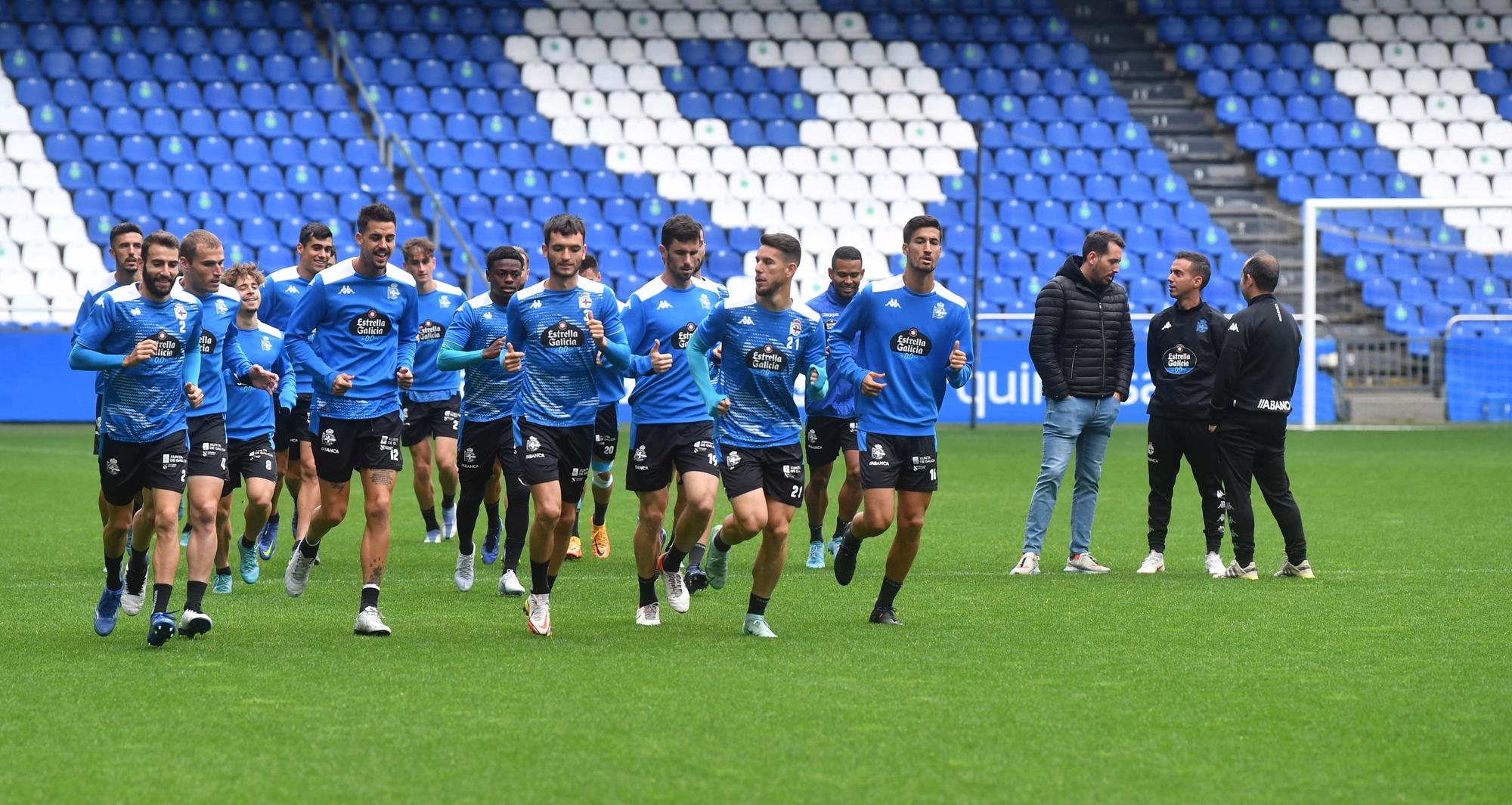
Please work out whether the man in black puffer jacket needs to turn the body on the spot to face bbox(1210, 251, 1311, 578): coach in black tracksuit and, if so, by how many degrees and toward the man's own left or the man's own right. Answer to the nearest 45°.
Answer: approximately 45° to the man's own left

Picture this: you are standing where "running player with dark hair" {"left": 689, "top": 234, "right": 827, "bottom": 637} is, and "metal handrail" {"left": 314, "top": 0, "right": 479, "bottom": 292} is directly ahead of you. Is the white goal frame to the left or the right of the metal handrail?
right

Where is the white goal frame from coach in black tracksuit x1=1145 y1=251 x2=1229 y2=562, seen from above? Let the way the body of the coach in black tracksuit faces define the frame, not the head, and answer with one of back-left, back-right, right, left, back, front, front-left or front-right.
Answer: back

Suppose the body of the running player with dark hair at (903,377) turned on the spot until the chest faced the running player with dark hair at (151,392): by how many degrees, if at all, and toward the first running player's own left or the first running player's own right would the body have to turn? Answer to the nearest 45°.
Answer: approximately 90° to the first running player's own right

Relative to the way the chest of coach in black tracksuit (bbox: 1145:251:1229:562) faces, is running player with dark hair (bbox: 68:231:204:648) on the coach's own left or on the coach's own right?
on the coach's own right

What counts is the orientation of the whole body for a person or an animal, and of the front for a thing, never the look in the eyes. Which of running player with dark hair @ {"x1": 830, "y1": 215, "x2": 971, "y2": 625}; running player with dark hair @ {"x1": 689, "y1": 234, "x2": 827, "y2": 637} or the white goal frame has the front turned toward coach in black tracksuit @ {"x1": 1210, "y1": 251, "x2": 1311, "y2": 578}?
the white goal frame

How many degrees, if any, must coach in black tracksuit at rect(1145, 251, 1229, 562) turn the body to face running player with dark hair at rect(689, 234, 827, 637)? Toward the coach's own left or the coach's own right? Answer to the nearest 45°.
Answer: approximately 45° to the coach's own right

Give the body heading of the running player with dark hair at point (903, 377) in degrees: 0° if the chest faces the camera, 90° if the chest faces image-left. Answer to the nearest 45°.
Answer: approximately 0°

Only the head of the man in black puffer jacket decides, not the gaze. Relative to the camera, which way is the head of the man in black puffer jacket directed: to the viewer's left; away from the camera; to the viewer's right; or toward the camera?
to the viewer's right

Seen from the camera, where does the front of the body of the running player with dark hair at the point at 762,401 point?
toward the camera

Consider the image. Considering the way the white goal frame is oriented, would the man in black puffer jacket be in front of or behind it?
in front

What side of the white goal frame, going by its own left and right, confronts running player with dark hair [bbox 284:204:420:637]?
front

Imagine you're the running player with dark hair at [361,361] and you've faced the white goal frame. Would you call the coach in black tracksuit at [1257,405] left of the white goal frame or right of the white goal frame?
right

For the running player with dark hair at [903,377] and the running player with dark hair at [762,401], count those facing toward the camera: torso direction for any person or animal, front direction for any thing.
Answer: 2

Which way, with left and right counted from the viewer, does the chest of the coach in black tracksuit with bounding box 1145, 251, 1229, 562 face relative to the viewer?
facing the viewer

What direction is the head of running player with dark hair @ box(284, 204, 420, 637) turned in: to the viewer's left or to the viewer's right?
to the viewer's right

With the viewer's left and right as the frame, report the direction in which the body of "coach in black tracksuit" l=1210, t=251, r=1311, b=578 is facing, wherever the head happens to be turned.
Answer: facing away from the viewer and to the left of the viewer
